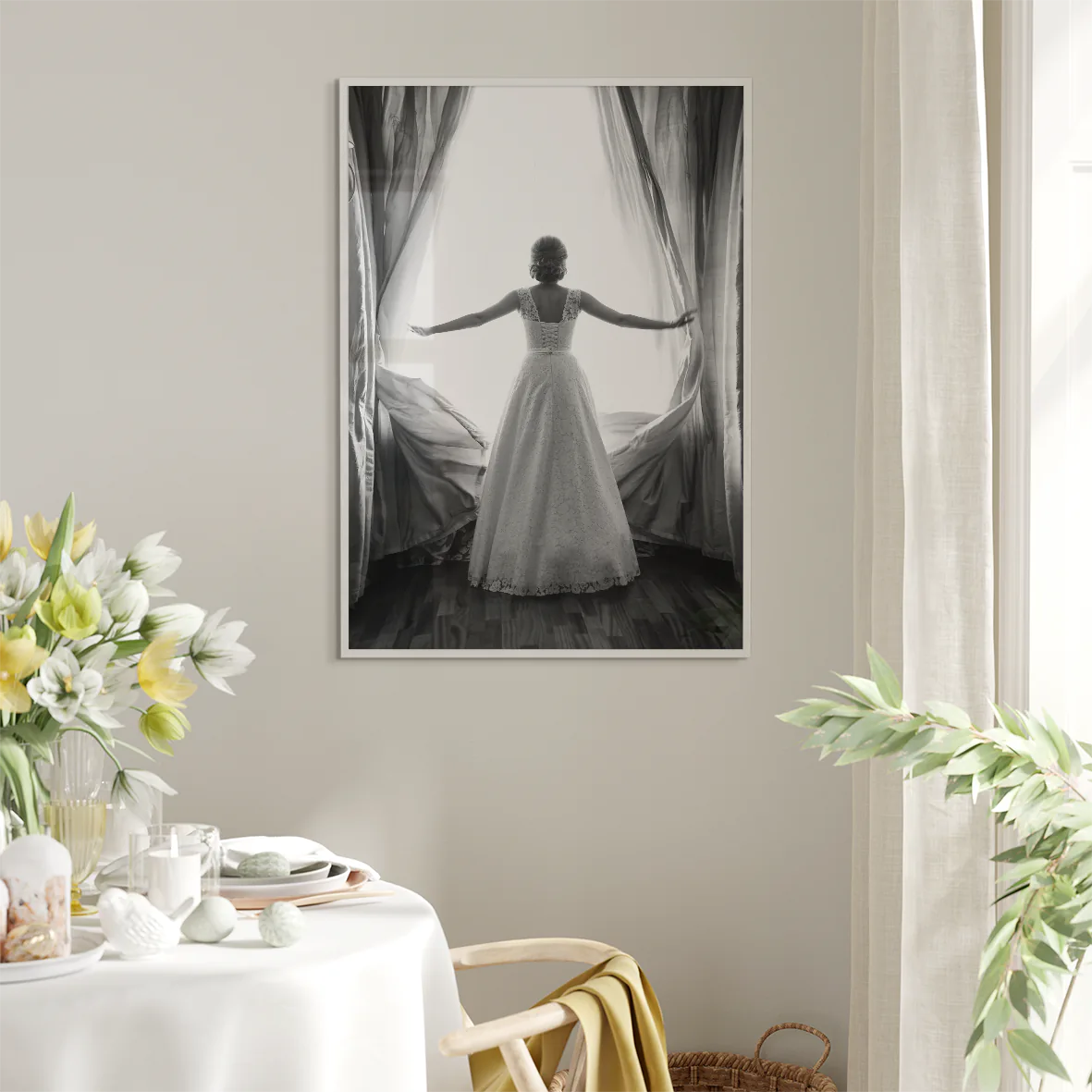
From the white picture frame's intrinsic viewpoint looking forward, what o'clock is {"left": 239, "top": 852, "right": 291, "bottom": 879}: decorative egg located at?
The decorative egg is roughly at 12 o'clock from the white picture frame.

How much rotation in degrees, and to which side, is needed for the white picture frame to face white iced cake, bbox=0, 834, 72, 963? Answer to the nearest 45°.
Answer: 0° — it already faces it

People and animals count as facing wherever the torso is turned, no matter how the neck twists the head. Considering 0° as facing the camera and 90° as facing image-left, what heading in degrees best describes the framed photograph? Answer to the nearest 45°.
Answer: approximately 0°

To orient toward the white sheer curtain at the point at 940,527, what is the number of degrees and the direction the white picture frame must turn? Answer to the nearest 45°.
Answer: approximately 45° to its left

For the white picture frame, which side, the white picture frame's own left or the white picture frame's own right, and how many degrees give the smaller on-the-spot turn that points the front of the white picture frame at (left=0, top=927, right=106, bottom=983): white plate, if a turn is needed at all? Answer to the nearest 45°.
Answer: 0° — it already faces it
